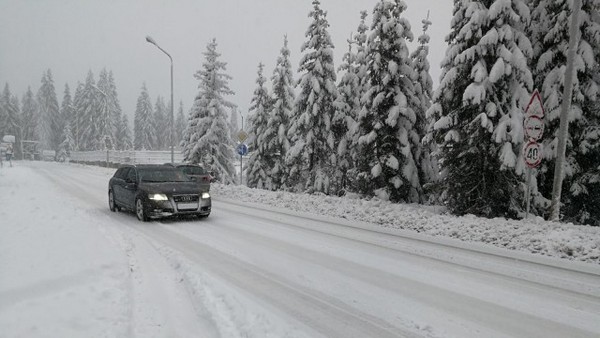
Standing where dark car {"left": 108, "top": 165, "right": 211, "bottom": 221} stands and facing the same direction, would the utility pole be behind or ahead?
ahead

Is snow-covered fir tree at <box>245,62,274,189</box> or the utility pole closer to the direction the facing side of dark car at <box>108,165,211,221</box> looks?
the utility pole

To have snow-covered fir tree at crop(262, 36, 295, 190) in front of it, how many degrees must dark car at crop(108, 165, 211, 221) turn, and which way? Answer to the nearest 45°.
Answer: approximately 90° to its left

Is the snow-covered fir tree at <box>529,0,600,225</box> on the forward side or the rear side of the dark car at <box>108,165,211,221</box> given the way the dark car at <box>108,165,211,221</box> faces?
on the forward side

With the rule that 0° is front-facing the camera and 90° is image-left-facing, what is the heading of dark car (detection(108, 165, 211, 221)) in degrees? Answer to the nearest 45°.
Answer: approximately 315°

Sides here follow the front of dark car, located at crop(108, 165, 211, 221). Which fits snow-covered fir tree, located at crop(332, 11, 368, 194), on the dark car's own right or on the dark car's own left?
on the dark car's own left

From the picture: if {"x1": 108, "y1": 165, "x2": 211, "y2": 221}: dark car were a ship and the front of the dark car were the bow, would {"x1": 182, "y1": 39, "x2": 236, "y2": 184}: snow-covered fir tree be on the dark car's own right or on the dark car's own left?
on the dark car's own left

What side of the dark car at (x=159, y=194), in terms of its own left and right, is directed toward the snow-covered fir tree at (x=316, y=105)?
left
